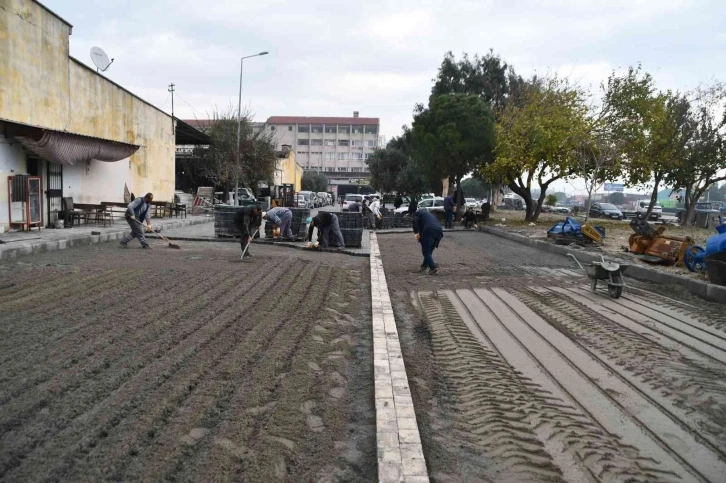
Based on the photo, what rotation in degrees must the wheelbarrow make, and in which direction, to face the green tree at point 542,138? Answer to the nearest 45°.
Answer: approximately 135° to its left

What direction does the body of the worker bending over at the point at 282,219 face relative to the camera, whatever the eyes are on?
to the viewer's left

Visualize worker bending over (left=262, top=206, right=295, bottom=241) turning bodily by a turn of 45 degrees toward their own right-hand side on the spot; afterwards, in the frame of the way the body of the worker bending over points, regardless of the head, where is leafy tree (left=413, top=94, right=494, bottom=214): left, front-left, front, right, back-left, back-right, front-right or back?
right

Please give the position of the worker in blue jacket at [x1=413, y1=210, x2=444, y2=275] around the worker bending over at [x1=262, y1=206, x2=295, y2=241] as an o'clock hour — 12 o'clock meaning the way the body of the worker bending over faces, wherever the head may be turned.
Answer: The worker in blue jacket is roughly at 8 o'clock from the worker bending over.

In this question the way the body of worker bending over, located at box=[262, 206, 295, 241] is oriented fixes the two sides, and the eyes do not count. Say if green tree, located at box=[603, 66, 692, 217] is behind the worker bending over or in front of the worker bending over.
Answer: behind

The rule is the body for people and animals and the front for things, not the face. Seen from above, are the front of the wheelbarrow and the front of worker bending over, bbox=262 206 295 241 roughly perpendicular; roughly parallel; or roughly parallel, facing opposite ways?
roughly perpendicular

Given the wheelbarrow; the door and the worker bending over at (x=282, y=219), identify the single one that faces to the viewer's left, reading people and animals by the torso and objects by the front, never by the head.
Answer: the worker bending over

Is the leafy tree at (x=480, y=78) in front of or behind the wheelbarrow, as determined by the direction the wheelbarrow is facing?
behind

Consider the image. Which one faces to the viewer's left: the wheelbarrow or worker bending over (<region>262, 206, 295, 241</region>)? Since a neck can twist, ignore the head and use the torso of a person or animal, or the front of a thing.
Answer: the worker bending over

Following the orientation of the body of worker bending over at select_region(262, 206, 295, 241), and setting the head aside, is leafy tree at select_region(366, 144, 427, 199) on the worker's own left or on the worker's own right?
on the worker's own right

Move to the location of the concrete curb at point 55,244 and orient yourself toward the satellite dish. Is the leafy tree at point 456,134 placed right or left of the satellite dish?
right

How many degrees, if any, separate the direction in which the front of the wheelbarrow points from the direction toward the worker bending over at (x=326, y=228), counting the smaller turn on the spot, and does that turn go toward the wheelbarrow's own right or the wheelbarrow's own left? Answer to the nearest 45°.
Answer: approximately 180°

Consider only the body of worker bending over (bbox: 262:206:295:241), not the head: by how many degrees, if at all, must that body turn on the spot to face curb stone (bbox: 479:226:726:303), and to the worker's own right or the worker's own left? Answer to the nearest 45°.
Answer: approximately 135° to the worker's own left
